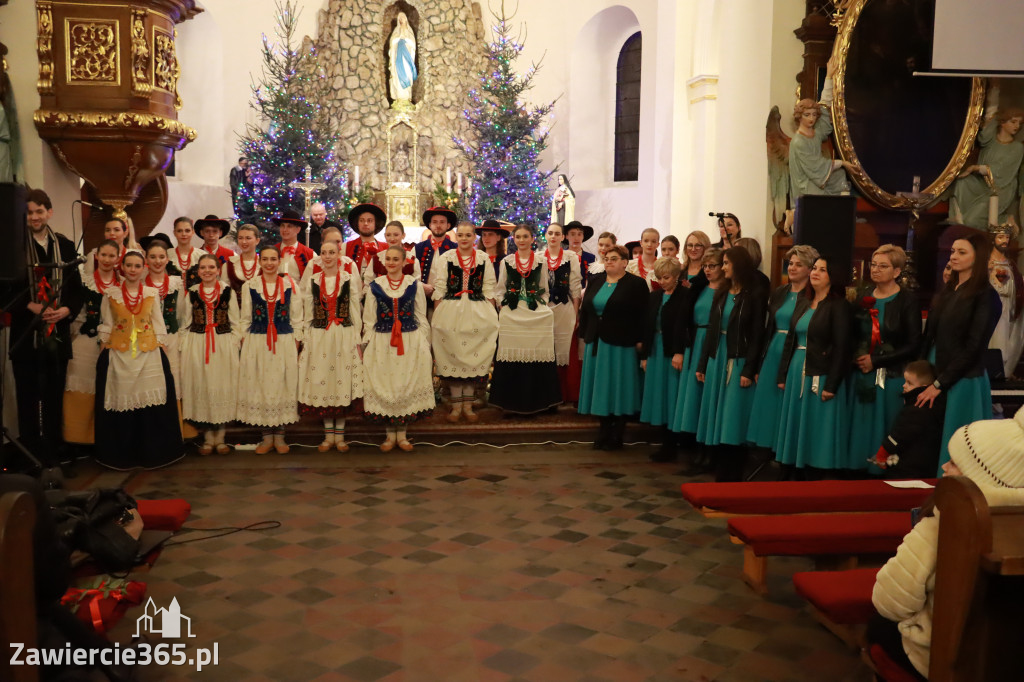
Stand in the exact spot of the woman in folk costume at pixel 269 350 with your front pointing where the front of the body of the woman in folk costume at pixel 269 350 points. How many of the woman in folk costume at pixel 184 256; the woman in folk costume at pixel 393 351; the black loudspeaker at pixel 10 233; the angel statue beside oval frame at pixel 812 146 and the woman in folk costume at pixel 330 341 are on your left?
3

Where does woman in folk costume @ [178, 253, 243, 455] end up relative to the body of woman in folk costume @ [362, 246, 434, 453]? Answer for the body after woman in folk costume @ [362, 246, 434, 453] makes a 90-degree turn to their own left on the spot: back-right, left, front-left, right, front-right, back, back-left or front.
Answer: back

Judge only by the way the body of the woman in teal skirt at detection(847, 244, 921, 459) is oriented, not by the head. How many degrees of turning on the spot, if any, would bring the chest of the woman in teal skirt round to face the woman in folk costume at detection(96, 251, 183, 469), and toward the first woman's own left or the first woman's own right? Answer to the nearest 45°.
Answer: approximately 45° to the first woman's own right

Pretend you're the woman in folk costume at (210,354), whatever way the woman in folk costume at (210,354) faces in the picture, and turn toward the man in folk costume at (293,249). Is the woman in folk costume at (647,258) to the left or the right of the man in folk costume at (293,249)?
right

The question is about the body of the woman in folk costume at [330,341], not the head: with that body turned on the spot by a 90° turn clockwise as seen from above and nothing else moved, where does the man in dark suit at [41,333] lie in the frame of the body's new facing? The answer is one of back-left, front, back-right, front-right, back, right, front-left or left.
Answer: front

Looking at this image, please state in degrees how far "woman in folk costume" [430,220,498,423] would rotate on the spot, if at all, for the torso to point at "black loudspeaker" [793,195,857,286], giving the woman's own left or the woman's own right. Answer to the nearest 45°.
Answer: approximately 45° to the woman's own left

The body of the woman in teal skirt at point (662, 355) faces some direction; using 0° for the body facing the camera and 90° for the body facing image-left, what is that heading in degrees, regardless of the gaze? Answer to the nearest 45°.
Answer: approximately 45°

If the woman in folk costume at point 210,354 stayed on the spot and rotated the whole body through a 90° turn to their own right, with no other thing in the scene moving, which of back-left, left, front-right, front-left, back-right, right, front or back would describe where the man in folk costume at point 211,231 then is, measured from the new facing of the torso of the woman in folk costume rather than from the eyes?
right

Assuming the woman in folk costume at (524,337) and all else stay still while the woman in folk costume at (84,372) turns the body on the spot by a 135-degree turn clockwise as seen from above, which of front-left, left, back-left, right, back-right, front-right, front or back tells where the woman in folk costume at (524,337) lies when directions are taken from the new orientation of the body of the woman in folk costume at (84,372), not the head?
back
